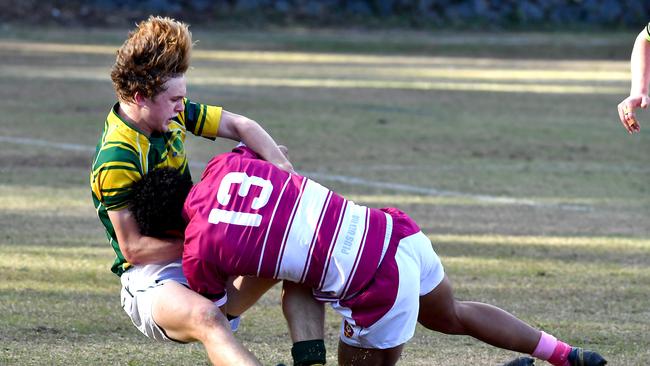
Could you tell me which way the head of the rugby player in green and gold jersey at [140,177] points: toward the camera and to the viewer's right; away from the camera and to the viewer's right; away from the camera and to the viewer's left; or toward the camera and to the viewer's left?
toward the camera and to the viewer's right

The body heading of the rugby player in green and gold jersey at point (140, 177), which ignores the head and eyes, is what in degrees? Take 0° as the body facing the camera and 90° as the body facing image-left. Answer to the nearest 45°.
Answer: approximately 315°
